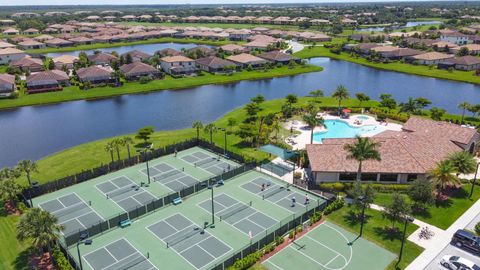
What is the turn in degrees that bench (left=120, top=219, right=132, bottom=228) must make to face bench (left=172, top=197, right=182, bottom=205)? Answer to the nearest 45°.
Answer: approximately 90° to its left

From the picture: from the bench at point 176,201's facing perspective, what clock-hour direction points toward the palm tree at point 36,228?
The palm tree is roughly at 3 o'clock from the bench.

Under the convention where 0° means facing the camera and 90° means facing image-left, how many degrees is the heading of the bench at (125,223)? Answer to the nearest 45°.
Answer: approximately 315°

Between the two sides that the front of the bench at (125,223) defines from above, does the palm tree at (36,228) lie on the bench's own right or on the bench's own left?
on the bench's own right

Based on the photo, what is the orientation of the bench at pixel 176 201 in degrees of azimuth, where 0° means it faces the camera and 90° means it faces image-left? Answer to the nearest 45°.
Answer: approximately 315°
